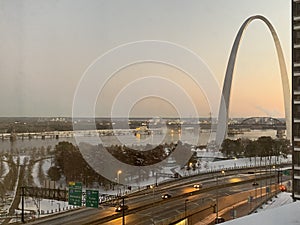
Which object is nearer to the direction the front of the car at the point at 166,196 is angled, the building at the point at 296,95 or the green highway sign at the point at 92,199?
the green highway sign

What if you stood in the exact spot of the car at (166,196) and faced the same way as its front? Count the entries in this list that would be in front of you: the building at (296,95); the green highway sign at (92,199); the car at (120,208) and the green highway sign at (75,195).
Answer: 3

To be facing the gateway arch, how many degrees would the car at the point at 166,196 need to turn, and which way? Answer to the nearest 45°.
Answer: approximately 135° to its right

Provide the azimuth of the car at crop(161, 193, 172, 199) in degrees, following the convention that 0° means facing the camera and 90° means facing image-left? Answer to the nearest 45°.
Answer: approximately 45°

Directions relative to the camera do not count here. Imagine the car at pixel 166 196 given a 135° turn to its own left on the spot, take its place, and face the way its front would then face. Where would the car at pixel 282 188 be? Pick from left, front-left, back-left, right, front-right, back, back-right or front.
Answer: front

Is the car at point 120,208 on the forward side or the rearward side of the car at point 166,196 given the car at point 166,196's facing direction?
on the forward side

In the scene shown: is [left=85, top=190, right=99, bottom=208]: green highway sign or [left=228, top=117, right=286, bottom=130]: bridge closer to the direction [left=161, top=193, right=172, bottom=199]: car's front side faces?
the green highway sign

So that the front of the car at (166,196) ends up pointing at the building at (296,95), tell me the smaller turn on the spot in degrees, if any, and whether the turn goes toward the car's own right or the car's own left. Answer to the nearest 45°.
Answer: approximately 135° to the car's own left

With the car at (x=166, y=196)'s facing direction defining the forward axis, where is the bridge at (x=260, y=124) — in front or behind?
behind
